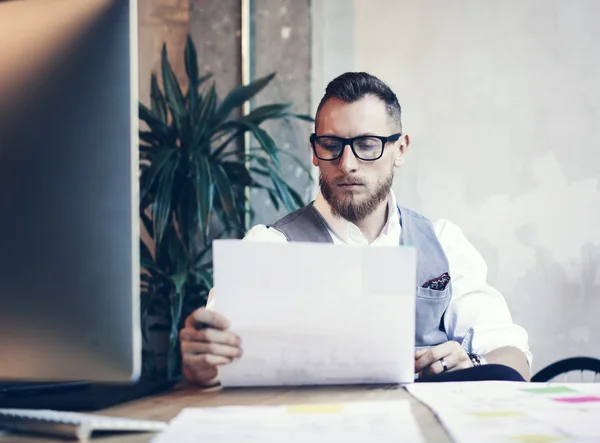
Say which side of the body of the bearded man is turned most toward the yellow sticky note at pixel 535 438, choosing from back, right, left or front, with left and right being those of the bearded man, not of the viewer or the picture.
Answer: front

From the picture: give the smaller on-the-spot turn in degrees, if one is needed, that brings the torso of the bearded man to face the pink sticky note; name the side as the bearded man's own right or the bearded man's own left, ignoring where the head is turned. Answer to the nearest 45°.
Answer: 0° — they already face it

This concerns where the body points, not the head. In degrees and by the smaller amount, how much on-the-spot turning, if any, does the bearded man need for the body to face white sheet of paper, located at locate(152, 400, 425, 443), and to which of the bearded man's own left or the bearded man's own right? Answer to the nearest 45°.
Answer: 0° — they already face it

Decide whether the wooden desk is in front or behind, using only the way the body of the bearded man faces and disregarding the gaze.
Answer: in front

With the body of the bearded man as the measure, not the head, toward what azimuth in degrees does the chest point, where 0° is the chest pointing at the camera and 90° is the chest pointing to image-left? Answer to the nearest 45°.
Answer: approximately 0°

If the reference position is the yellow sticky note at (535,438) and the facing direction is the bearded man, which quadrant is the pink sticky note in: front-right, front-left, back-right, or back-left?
front-right

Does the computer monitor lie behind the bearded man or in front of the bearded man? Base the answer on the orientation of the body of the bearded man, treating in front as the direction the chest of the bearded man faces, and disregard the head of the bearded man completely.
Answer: in front

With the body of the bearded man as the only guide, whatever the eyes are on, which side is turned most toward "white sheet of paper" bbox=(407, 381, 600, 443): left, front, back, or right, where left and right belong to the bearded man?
front

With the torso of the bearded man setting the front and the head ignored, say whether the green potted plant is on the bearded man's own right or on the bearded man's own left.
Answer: on the bearded man's own right

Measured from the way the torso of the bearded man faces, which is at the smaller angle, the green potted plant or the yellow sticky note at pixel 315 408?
the yellow sticky note
